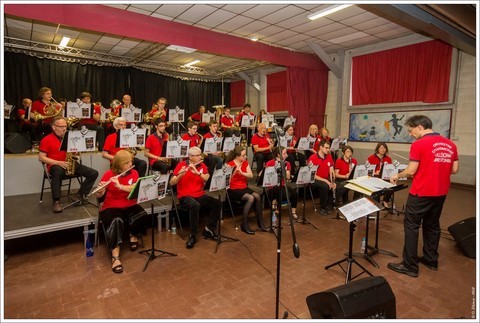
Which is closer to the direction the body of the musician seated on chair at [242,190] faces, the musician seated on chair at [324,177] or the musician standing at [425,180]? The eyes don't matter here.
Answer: the musician standing

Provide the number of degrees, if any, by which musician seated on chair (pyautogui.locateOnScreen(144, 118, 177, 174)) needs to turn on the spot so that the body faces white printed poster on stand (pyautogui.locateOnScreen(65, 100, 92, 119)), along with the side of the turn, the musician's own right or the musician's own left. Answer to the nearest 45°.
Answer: approximately 180°

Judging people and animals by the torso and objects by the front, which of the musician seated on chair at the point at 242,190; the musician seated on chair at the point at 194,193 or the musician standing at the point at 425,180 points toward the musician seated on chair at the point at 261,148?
the musician standing

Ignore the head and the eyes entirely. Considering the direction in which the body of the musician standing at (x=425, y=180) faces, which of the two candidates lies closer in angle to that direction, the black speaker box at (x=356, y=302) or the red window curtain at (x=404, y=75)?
the red window curtain

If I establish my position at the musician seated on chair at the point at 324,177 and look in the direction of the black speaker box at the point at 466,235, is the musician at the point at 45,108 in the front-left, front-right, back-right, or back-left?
back-right

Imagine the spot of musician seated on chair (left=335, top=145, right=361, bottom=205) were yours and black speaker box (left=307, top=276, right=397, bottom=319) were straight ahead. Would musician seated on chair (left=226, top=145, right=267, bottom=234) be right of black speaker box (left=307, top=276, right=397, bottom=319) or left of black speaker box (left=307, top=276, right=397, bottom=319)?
right

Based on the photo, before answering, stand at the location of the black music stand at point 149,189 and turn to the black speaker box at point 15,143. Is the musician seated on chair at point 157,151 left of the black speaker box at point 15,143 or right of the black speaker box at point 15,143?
right

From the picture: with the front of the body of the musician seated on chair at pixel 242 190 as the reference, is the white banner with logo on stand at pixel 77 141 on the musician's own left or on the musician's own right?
on the musician's own right

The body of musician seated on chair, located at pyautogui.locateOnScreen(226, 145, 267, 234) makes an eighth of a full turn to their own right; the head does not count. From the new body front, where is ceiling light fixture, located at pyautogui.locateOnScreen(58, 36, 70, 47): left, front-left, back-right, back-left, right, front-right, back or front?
back-right
